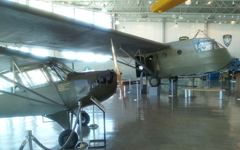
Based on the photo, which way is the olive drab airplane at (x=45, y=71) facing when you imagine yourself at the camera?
facing the viewer and to the right of the viewer

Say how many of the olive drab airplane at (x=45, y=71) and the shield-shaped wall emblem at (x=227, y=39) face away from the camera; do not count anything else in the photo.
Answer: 0

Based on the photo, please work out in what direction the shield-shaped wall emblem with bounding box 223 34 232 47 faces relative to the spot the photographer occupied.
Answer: facing the viewer

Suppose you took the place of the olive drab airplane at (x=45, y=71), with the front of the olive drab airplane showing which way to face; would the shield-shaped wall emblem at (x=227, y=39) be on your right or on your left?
on your left

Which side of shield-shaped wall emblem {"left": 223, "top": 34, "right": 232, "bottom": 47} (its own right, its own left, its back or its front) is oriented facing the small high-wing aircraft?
front
